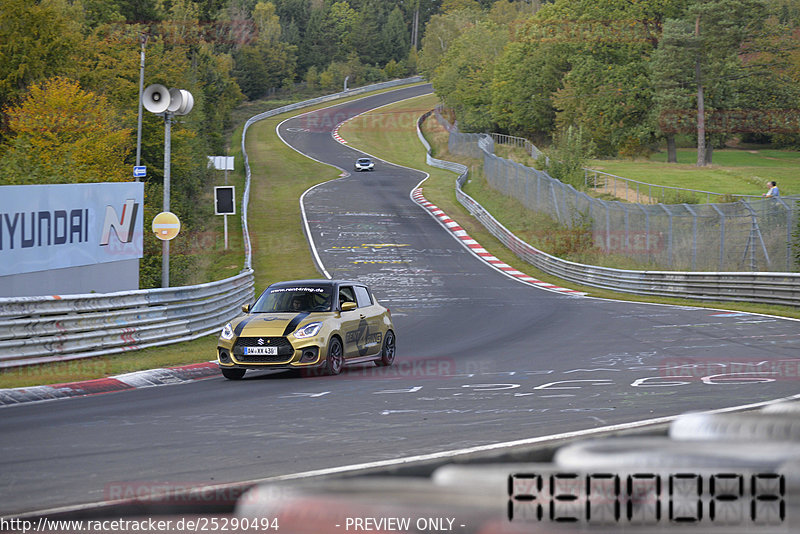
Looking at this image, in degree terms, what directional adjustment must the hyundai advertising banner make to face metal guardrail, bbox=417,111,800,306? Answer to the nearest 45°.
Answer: approximately 45° to its left

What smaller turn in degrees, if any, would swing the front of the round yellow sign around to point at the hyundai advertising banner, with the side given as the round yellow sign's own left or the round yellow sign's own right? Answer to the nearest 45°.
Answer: approximately 90° to the round yellow sign's own right

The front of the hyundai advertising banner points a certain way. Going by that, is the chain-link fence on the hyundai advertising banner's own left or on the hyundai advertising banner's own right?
on the hyundai advertising banner's own left

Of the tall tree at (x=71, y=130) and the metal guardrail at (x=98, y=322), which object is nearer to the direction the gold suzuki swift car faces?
the metal guardrail

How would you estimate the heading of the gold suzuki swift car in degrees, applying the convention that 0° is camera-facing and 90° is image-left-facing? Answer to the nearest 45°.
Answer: approximately 45°

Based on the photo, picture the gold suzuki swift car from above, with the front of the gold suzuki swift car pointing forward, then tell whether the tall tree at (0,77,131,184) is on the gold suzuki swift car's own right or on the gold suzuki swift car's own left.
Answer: on the gold suzuki swift car's own right

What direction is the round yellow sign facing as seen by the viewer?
toward the camera

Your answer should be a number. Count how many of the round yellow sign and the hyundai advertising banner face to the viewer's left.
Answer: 0

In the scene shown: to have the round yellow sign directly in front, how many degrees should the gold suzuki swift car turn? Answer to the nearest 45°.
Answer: approximately 90° to its right

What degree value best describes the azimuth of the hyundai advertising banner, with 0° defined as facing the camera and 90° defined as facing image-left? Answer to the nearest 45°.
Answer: approximately 315°

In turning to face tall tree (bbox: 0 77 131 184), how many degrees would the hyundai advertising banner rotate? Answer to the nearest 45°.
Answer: approximately 135° to its left

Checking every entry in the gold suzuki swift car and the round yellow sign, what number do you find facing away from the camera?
0
